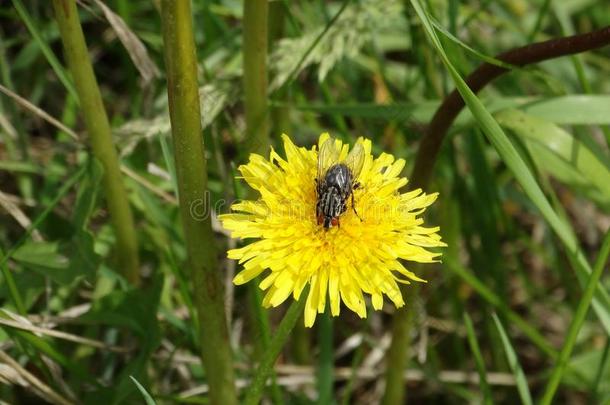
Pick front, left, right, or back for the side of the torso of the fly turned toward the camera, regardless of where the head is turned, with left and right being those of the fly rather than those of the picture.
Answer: front

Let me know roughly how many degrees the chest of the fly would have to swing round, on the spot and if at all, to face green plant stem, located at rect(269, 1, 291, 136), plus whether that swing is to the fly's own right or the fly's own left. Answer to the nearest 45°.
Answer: approximately 180°
